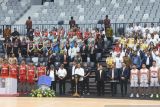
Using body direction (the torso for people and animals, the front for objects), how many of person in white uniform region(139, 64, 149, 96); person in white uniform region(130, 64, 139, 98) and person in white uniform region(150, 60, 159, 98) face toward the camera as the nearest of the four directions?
3

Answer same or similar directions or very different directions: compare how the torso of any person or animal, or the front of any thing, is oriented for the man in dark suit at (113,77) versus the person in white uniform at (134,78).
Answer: same or similar directions

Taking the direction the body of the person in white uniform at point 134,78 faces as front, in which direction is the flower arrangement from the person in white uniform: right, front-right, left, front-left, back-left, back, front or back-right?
right

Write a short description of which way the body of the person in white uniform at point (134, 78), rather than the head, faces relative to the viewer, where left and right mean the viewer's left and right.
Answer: facing the viewer

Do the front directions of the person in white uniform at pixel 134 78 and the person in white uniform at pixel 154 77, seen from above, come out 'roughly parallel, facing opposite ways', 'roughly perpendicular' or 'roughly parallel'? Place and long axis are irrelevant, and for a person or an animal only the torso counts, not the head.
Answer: roughly parallel

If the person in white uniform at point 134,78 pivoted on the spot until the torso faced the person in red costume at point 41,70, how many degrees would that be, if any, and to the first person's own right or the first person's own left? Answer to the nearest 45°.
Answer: approximately 90° to the first person's own right

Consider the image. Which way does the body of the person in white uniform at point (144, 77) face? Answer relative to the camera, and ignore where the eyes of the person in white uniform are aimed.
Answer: toward the camera

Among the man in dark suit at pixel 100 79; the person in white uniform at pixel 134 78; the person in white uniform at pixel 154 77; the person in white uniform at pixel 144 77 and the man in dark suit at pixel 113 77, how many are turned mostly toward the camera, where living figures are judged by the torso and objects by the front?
5
